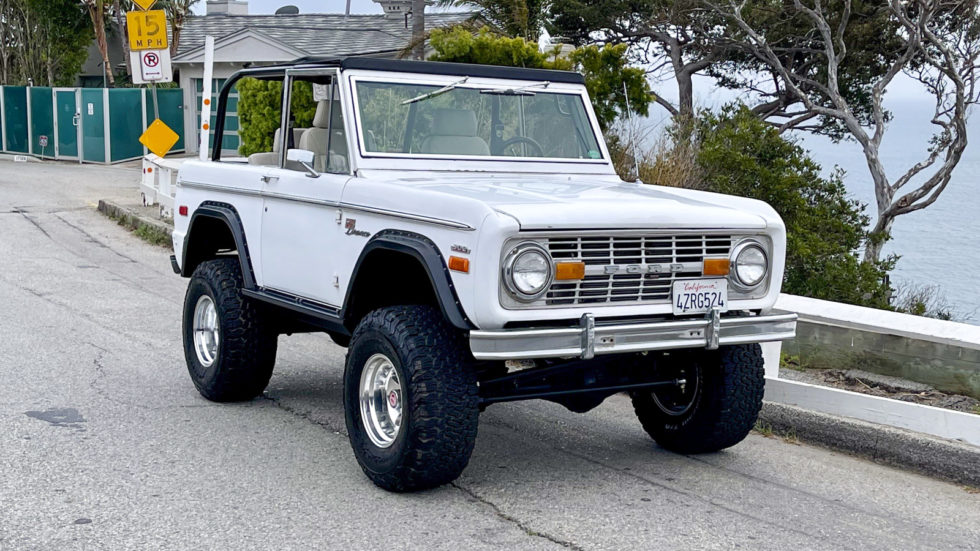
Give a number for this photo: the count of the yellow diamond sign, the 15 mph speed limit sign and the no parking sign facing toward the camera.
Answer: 3

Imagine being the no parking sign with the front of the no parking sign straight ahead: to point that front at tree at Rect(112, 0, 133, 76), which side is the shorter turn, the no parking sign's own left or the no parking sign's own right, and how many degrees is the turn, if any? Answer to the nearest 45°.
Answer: approximately 180°

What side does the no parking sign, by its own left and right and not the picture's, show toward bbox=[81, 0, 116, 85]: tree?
back

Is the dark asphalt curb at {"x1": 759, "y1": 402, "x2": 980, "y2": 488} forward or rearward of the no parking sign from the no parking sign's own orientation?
forward

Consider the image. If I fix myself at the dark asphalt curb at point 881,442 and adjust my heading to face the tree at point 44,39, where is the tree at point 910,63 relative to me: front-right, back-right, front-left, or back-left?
front-right

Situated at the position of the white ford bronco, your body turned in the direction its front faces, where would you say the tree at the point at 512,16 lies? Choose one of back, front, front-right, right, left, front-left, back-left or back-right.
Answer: back-left

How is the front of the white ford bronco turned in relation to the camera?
facing the viewer and to the right of the viewer

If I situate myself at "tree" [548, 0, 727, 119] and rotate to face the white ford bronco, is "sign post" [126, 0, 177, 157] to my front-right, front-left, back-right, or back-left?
front-right

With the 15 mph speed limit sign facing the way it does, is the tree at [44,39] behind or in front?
behind

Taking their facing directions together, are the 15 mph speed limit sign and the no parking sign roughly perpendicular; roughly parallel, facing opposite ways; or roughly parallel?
roughly parallel

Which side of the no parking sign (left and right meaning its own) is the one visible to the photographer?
front

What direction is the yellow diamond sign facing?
toward the camera

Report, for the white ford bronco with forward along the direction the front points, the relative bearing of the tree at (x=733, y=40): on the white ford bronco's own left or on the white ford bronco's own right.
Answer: on the white ford bronco's own left

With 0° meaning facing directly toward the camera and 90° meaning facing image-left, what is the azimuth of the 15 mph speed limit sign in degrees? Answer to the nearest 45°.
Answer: approximately 0°

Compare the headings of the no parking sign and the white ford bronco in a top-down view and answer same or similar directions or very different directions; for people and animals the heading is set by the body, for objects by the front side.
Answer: same or similar directions

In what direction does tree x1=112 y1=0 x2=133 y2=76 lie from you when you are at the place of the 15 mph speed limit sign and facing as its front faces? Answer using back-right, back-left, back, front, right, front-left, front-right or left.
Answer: back
